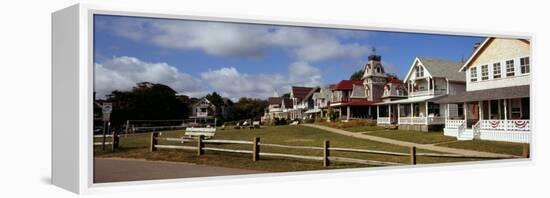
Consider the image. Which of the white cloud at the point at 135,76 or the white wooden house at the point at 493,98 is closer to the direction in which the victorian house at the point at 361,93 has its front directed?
the white cloud

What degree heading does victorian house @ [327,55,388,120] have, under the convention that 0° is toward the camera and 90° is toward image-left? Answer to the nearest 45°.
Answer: approximately 45°

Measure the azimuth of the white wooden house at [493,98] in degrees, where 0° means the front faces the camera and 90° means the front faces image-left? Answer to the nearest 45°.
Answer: approximately 45°

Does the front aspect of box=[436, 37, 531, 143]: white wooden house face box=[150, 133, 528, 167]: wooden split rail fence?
yes

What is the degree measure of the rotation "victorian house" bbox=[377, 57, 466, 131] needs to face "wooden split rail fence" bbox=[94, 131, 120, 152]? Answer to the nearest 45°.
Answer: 0° — it already faces it
